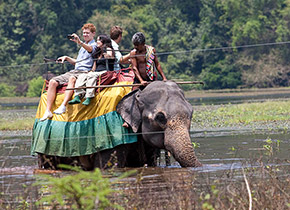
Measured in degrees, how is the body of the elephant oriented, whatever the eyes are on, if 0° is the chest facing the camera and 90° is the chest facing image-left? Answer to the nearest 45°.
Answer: approximately 315°
